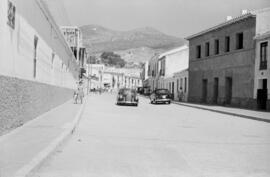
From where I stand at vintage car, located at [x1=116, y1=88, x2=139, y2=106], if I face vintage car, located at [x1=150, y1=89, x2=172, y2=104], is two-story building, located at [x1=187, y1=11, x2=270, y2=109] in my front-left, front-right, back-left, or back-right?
front-right

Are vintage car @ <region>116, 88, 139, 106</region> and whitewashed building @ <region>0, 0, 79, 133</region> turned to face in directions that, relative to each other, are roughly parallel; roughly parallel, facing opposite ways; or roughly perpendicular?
roughly perpendicular

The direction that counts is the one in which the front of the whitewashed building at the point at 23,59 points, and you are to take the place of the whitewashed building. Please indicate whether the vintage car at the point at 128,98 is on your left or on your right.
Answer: on your left

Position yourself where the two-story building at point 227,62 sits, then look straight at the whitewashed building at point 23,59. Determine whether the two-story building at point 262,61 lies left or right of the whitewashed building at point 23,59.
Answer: left

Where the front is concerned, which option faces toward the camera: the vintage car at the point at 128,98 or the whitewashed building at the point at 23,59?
the vintage car

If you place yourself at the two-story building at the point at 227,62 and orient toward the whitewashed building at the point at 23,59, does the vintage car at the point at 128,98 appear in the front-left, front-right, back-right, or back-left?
front-right

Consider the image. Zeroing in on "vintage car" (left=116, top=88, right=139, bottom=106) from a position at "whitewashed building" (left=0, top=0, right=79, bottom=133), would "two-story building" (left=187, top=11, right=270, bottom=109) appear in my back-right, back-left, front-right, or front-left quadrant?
front-right

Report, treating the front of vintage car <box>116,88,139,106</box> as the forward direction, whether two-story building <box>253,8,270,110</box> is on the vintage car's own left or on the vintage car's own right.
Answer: on the vintage car's own left

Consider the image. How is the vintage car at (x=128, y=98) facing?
toward the camera

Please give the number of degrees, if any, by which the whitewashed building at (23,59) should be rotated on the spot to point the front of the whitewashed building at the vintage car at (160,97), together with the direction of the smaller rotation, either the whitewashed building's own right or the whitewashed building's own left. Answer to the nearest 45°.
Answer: approximately 45° to the whitewashed building's own left

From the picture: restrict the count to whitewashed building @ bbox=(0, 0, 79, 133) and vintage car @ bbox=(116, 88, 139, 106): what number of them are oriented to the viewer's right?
1

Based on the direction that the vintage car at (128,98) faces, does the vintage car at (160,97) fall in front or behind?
behind

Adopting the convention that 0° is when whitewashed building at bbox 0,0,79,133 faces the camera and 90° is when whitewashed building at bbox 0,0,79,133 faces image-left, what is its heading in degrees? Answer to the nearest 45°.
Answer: approximately 270°
